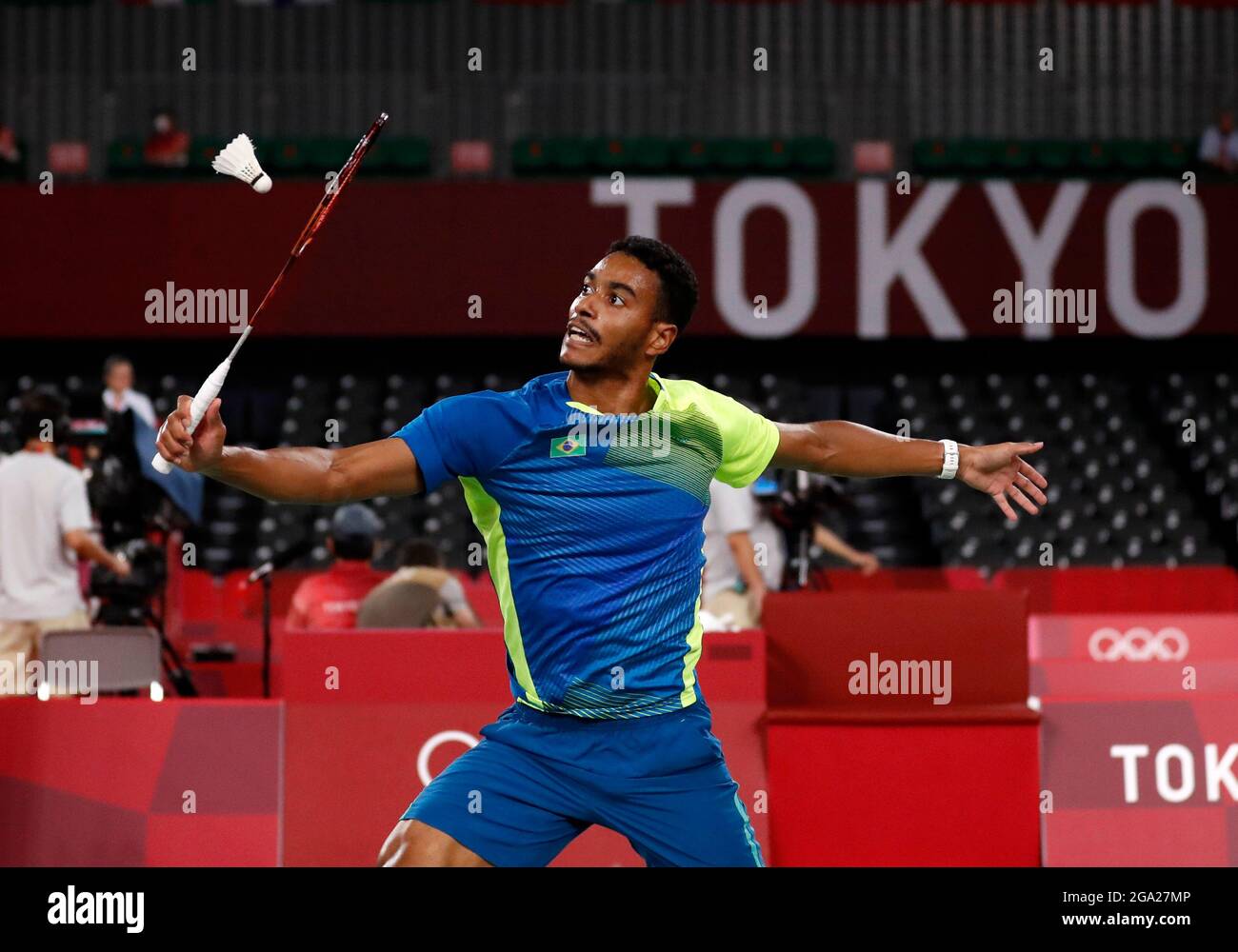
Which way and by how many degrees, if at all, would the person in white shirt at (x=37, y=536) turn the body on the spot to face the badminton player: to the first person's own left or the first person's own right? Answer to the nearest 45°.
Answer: approximately 135° to the first person's own right

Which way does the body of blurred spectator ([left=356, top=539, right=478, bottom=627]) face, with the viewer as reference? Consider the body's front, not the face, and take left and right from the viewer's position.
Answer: facing away from the viewer

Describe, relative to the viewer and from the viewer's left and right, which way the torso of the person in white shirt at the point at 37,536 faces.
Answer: facing away from the viewer and to the right of the viewer

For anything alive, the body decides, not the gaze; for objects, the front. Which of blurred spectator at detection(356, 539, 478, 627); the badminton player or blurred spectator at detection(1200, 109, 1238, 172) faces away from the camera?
blurred spectator at detection(356, 539, 478, 627)

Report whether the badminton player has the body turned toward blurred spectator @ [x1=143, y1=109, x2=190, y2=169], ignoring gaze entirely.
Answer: no

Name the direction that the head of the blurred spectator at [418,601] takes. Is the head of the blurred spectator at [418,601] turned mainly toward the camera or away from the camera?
away from the camera

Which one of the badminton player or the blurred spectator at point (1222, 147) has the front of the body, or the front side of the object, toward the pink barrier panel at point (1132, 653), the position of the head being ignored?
the blurred spectator

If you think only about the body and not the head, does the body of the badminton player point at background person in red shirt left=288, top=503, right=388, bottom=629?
no

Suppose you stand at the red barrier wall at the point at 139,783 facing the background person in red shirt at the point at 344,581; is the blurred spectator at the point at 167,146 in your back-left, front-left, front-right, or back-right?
front-left

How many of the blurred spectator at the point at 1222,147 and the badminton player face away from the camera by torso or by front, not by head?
0

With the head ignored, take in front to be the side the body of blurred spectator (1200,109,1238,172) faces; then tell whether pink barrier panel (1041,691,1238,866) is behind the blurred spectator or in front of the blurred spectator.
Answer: in front

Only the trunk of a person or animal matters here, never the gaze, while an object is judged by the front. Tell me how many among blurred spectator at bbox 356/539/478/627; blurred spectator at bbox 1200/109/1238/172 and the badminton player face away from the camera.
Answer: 1

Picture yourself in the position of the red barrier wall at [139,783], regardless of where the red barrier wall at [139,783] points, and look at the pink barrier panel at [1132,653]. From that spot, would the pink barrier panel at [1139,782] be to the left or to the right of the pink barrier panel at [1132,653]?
right

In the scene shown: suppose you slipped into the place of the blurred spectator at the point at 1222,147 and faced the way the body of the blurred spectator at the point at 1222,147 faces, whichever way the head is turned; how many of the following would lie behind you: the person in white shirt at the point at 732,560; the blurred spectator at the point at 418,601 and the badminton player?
0

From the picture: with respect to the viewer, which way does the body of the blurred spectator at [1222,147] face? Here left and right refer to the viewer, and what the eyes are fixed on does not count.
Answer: facing the viewer

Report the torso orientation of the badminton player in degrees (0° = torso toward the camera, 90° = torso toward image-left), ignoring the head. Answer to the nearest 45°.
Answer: approximately 0°
